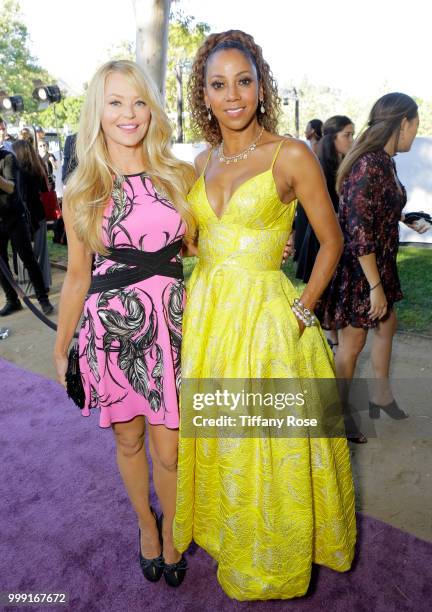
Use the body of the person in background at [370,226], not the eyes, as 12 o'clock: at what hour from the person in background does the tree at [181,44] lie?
The tree is roughly at 8 o'clock from the person in background.

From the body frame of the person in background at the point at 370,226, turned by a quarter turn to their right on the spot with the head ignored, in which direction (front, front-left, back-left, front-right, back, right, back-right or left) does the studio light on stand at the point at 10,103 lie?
back-right

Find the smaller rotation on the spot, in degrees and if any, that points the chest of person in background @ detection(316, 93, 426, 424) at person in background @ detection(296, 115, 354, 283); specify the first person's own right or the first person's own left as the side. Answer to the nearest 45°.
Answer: approximately 90° to the first person's own left

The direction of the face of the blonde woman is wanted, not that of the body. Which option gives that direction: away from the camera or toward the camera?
toward the camera

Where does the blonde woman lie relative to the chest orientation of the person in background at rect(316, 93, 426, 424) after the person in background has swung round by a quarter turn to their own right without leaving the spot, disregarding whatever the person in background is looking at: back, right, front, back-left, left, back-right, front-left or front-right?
front-right

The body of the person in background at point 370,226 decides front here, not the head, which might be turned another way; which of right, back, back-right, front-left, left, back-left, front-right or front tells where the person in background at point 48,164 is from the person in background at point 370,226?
back-left

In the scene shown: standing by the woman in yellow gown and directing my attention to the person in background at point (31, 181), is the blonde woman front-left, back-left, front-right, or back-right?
front-left

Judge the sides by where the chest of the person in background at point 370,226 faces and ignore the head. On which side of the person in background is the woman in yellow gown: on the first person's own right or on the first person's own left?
on the first person's own right

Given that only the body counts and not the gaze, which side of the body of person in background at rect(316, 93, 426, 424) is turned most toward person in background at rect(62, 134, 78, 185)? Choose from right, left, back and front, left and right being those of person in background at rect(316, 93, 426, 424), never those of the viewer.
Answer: back

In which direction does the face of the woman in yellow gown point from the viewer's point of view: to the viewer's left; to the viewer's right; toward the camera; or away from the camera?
toward the camera

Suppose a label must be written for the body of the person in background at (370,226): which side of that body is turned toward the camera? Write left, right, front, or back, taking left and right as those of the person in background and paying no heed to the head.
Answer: right

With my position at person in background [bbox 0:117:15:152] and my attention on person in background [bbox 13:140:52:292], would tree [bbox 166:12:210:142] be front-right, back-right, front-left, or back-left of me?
back-left
